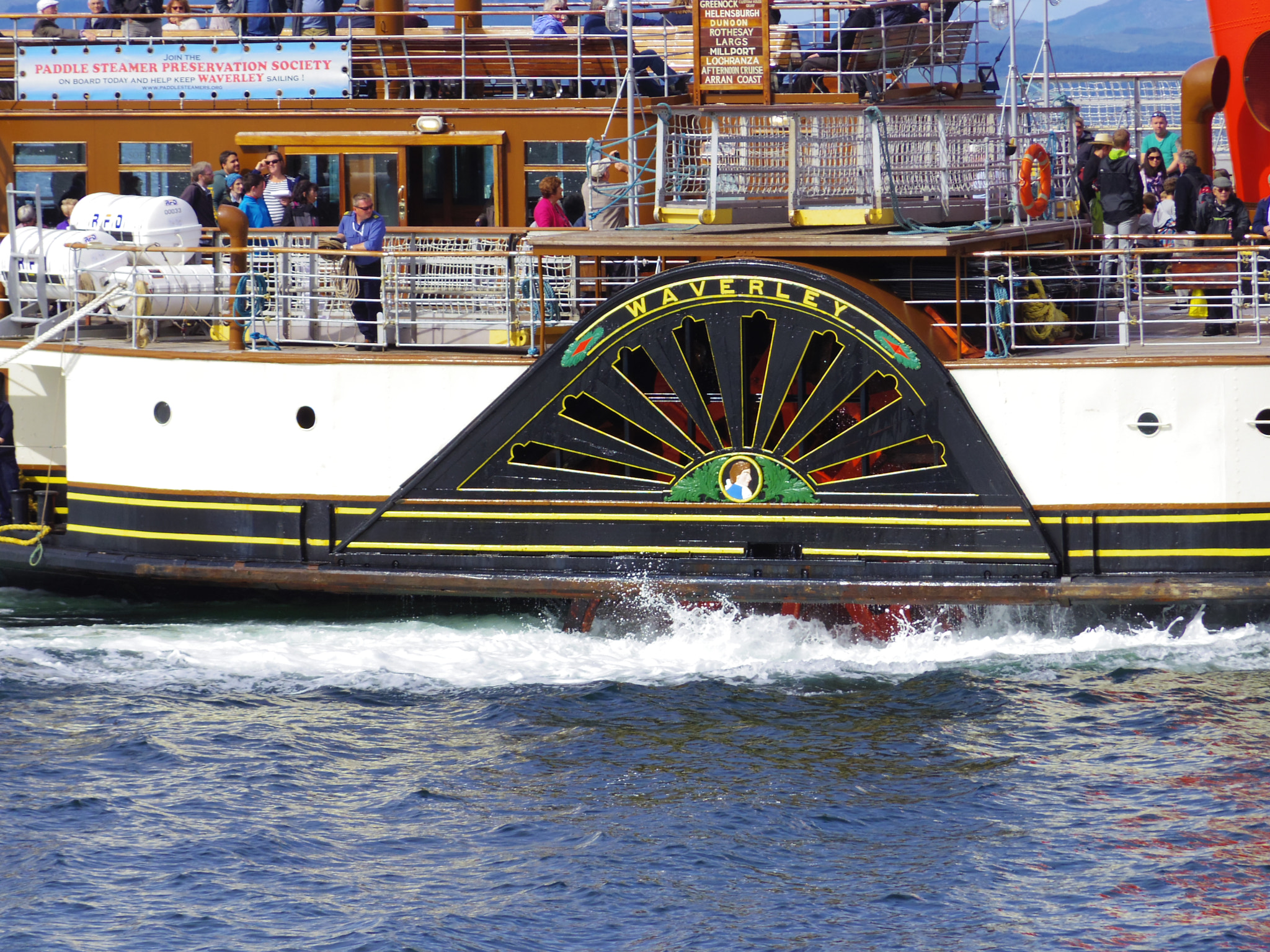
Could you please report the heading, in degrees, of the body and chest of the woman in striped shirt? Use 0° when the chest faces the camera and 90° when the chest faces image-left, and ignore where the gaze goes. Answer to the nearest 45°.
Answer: approximately 0°

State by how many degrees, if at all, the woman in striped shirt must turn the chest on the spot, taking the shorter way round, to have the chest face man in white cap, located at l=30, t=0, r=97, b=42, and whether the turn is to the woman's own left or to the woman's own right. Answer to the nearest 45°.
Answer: approximately 135° to the woman's own right
